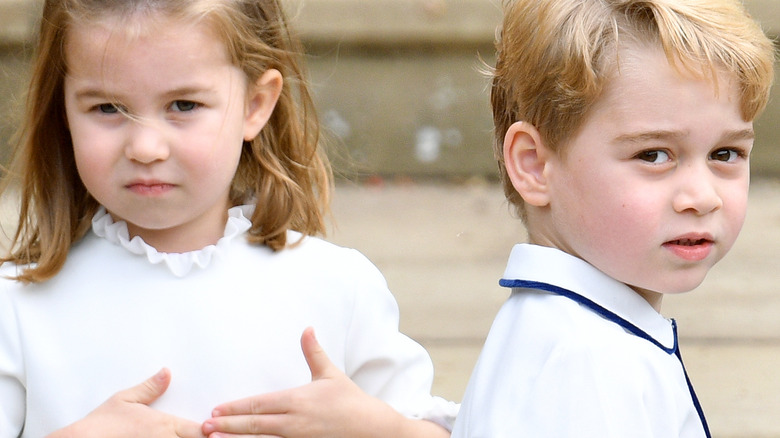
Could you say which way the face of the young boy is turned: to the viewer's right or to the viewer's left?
to the viewer's right

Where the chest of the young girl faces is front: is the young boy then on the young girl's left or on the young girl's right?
on the young girl's left

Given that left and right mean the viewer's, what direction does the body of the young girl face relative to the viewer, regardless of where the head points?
facing the viewer
